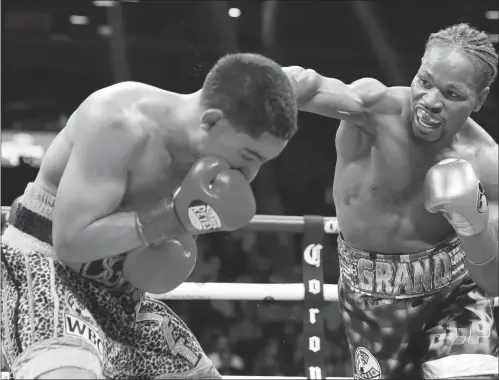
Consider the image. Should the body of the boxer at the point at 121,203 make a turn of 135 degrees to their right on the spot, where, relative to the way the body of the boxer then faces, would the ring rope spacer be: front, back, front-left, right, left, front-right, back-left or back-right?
back-right

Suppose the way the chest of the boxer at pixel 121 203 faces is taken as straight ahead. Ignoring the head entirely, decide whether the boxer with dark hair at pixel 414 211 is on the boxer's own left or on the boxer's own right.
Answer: on the boxer's own left

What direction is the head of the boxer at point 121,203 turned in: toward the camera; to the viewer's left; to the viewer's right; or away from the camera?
to the viewer's right

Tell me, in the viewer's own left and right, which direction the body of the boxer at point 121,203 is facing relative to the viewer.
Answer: facing the viewer and to the right of the viewer

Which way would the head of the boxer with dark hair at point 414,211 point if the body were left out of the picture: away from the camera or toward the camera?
toward the camera
